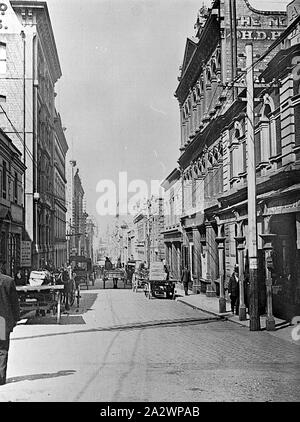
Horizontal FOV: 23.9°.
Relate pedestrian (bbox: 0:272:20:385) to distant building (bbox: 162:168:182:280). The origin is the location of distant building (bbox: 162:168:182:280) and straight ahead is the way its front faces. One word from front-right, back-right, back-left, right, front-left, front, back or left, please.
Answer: left

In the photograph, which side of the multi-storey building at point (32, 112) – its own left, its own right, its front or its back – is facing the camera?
right

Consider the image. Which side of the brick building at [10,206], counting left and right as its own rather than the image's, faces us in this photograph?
right

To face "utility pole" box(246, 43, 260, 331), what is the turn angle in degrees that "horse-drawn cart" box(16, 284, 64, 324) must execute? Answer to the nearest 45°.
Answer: approximately 90° to its right

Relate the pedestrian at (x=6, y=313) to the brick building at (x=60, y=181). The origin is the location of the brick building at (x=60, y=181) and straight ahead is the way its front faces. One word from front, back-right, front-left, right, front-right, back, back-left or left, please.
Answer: right

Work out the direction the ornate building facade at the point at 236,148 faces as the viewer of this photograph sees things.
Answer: facing to the left of the viewer

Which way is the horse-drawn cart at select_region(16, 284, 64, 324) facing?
away from the camera

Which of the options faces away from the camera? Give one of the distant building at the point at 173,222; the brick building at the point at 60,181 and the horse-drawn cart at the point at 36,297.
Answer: the horse-drawn cart

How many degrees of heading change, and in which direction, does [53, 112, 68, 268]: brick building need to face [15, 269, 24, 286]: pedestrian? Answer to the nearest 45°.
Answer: approximately 90° to its right

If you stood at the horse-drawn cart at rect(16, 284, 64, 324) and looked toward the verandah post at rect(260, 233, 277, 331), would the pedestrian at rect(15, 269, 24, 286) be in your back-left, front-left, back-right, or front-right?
back-left

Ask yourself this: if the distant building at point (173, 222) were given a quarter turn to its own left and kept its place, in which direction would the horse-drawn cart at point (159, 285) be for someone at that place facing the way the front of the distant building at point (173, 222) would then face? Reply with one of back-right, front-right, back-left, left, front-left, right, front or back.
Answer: front

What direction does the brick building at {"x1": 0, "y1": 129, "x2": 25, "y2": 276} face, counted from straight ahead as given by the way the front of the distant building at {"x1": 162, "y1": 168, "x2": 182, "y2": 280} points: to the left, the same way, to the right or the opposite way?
the opposite way

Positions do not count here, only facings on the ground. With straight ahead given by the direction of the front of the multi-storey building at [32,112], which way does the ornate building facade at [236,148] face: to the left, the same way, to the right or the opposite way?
the opposite way

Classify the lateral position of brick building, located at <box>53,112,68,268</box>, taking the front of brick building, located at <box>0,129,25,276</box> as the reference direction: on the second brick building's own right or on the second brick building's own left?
on the second brick building's own left

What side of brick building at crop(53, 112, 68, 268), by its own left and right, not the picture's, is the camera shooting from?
right

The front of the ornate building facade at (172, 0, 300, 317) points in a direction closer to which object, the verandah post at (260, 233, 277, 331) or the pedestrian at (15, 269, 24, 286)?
the pedestrian

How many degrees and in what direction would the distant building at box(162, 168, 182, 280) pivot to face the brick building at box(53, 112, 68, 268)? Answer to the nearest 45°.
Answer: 0° — it already faces it

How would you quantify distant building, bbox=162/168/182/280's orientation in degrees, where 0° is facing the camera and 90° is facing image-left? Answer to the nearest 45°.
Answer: approximately 90°
